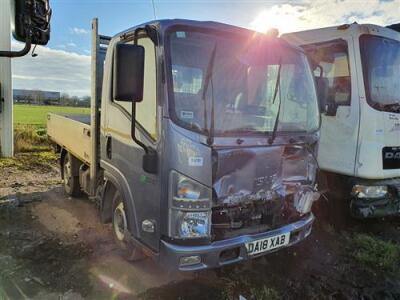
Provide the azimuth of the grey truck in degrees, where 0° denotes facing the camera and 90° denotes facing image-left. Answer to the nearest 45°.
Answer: approximately 315°

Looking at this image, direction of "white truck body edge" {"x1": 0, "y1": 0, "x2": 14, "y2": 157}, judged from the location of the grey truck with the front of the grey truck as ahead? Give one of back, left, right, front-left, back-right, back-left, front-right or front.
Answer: right
